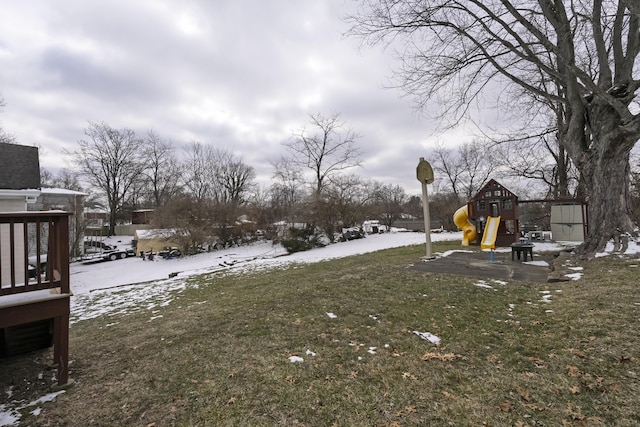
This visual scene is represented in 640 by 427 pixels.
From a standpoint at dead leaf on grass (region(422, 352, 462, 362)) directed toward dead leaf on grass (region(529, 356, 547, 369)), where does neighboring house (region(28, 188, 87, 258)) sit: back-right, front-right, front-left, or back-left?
back-left

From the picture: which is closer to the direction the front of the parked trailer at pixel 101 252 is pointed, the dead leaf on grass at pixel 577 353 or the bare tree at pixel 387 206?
the bare tree

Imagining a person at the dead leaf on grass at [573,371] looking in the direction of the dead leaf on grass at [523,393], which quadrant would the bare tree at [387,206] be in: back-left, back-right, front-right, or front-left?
back-right

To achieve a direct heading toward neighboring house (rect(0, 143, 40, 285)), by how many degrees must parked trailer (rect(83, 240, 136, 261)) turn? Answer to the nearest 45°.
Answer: approximately 90° to its right

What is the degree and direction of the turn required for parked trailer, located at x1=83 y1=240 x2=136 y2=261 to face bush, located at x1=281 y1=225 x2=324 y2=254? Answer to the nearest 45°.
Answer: approximately 45° to its right
